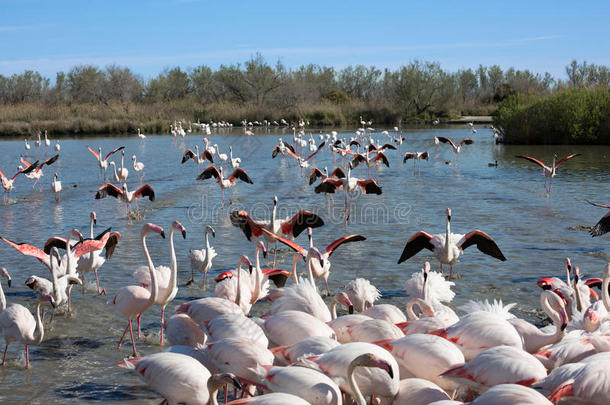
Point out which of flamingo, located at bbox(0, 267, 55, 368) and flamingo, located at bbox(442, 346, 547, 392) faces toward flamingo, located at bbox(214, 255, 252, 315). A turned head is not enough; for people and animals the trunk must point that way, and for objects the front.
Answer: flamingo, located at bbox(0, 267, 55, 368)

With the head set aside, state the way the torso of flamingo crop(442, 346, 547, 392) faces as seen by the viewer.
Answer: to the viewer's right

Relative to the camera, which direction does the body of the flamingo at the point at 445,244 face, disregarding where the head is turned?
toward the camera

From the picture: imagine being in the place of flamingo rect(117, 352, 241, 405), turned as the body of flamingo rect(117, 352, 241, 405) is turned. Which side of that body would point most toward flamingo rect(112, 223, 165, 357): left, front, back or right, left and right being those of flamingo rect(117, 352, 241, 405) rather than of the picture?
left

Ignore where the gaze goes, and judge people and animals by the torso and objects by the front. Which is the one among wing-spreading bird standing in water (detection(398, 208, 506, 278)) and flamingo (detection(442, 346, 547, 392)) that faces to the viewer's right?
the flamingo

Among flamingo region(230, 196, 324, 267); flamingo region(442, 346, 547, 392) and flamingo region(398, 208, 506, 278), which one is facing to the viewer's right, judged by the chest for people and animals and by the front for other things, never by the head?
flamingo region(442, 346, 547, 392)

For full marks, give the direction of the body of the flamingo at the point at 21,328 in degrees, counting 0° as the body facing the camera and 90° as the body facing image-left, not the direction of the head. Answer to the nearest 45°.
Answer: approximately 270°

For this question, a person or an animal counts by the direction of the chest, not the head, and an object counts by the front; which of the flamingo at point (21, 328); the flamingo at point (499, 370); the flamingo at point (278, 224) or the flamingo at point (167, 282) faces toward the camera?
the flamingo at point (278, 224)

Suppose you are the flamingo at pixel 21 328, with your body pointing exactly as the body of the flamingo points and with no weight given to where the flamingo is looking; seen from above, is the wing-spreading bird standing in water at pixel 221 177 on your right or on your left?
on your left
